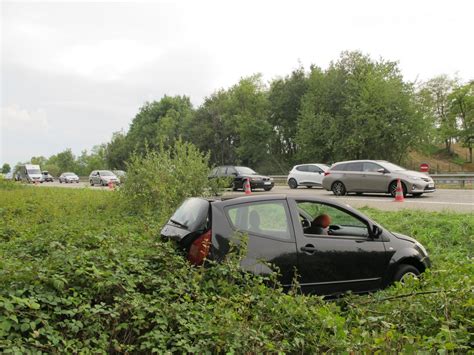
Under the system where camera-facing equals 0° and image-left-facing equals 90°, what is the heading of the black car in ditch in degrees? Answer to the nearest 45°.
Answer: approximately 225°

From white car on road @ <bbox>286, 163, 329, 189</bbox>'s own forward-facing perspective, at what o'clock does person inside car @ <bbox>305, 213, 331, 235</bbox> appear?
The person inside car is roughly at 3 o'clock from the white car on road.

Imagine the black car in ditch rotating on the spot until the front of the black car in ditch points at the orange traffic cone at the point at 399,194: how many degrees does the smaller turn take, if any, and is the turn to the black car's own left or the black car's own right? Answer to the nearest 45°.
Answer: approximately 45° to the black car's own left

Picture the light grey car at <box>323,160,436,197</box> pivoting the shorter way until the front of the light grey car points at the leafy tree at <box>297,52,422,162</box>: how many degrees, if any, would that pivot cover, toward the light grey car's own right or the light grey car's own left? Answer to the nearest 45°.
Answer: approximately 135° to the light grey car's own left

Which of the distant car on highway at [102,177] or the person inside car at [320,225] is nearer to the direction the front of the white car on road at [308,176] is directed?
the person inside car

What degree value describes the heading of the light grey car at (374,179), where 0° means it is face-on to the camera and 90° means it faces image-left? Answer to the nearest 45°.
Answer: approximately 315°

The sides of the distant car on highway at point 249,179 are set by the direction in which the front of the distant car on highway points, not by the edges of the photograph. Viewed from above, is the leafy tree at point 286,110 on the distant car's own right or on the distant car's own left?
on the distant car's own left

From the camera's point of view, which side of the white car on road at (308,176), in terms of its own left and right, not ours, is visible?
right

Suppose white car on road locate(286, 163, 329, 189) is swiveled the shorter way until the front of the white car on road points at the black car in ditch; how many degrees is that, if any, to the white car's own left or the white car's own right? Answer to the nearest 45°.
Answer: approximately 90° to the white car's own right
